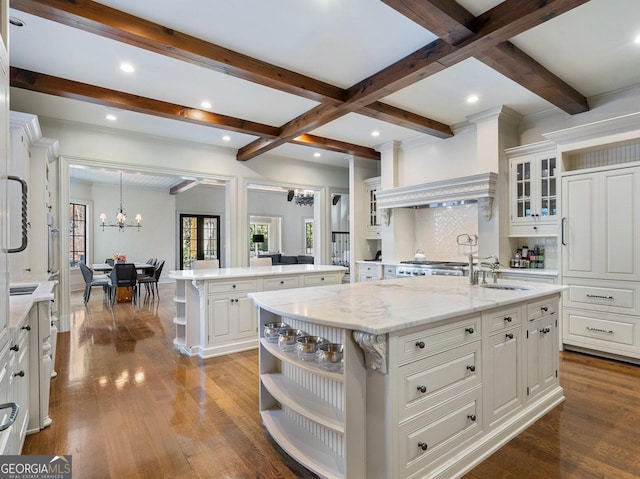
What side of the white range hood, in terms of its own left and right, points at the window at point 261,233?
right

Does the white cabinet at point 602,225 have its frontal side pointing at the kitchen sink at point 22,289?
yes

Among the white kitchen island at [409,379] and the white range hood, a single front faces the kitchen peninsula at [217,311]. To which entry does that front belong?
the white range hood

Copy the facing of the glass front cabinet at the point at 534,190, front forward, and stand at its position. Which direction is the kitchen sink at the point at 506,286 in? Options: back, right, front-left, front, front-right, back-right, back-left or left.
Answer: front-left

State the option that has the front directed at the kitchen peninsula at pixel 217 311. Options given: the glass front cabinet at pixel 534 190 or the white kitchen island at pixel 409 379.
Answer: the glass front cabinet

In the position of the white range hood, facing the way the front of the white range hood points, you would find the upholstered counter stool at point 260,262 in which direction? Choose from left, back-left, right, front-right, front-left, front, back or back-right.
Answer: front-right

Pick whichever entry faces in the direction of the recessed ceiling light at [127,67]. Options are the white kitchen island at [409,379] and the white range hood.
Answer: the white range hood

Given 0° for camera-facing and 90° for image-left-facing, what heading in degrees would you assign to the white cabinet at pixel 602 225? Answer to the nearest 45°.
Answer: approximately 45°

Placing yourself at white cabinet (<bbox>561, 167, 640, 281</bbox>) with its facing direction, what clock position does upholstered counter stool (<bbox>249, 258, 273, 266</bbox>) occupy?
The upholstered counter stool is roughly at 1 o'clock from the white cabinet.

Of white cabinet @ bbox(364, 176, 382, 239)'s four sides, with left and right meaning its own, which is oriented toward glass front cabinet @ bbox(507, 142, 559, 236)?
left

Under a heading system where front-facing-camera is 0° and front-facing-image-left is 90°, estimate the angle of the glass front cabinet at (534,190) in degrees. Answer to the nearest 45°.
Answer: approximately 45°
